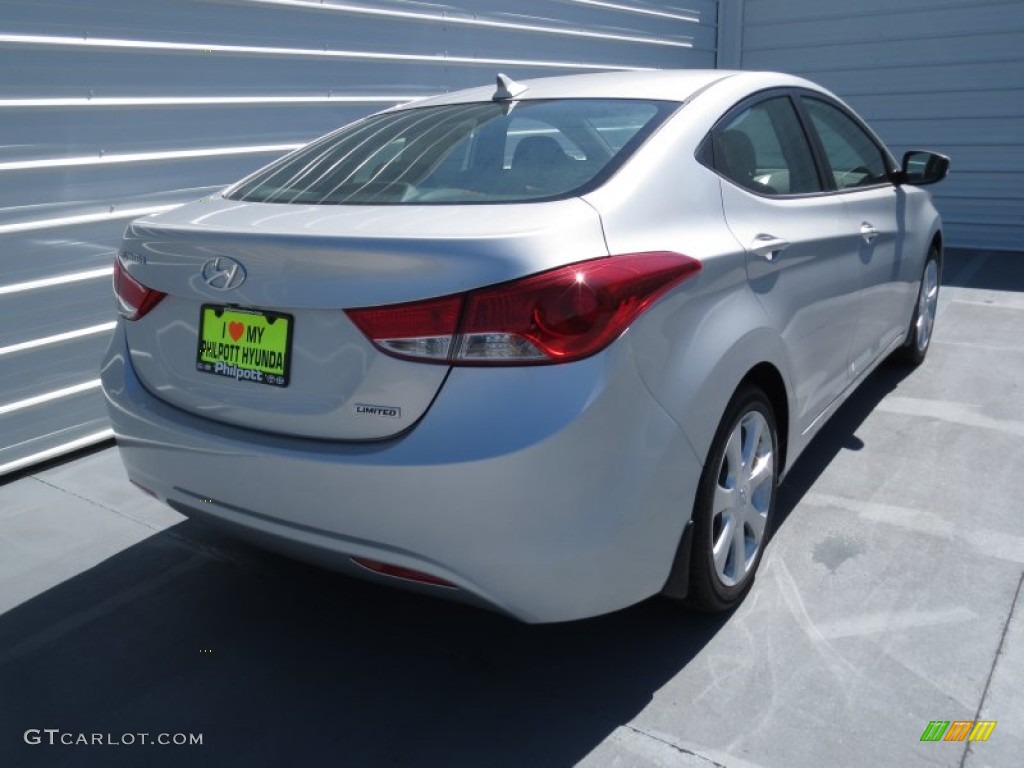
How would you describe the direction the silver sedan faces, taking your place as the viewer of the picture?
facing away from the viewer and to the right of the viewer
